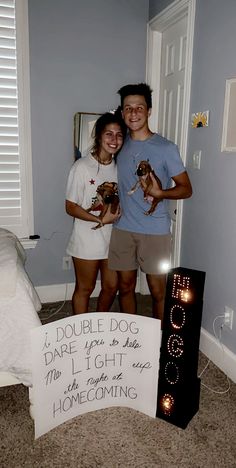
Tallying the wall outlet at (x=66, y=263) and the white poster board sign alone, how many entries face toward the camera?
2

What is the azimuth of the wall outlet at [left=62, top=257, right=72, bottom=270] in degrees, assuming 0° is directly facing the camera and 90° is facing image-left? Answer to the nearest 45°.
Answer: approximately 0°
